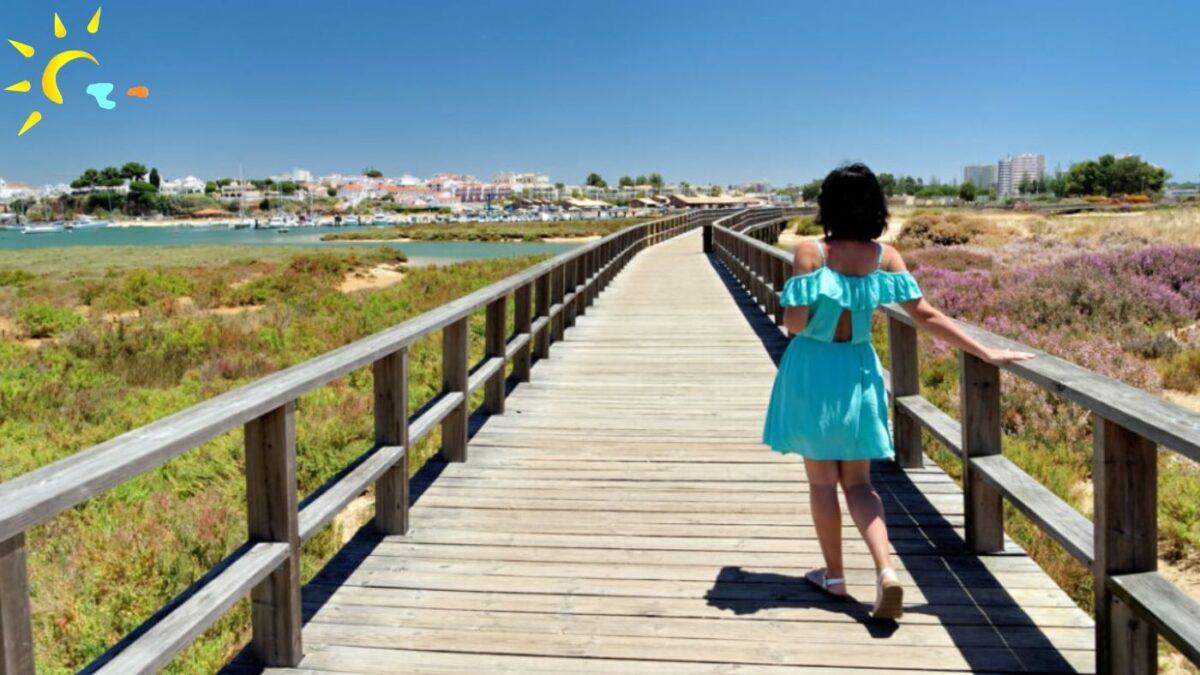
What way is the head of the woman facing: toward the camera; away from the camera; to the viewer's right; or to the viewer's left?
away from the camera

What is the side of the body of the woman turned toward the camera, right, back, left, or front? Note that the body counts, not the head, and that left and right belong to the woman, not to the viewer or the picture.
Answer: back

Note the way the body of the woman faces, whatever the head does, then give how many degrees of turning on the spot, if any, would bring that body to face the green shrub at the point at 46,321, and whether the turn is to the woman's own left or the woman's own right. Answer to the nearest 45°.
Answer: approximately 45° to the woman's own left

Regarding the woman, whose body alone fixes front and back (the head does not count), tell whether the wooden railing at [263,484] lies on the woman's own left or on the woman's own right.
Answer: on the woman's own left

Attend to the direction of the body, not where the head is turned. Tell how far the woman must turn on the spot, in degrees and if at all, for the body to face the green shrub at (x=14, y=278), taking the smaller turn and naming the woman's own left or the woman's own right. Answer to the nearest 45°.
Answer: approximately 45° to the woman's own left
